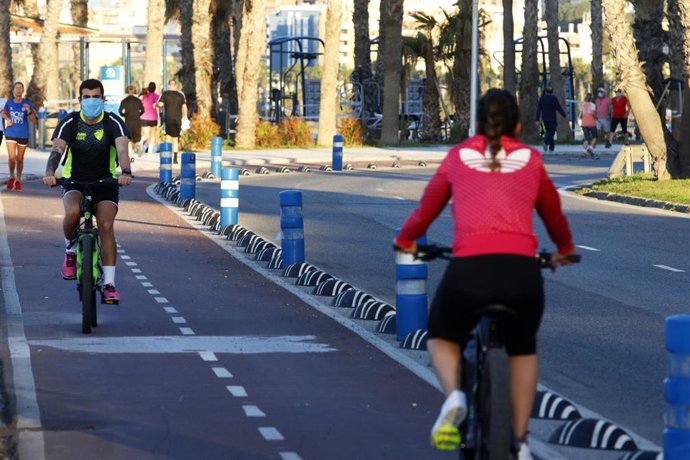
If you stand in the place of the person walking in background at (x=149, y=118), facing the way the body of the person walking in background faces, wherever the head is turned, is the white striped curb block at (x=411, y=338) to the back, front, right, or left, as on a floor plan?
back

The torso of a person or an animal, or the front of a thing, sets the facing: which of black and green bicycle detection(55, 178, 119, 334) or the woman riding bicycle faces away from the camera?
the woman riding bicycle

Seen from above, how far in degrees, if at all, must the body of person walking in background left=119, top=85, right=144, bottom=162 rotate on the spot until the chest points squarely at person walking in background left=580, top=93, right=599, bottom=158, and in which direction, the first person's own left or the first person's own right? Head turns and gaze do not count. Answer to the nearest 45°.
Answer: approximately 90° to the first person's own right

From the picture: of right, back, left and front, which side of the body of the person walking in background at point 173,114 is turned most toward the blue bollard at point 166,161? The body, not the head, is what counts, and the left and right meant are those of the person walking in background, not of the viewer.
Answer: back

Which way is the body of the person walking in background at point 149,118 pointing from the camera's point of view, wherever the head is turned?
away from the camera

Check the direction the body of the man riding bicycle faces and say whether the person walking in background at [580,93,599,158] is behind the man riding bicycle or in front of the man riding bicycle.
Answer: behind

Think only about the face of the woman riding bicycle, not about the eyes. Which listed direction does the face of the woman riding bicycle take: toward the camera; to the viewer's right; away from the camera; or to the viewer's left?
away from the camera

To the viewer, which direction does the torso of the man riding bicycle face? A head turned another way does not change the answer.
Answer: toward the camera

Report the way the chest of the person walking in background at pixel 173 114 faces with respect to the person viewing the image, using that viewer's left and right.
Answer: facing away from the viewer

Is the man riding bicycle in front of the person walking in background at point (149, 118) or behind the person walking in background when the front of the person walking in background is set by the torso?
behind

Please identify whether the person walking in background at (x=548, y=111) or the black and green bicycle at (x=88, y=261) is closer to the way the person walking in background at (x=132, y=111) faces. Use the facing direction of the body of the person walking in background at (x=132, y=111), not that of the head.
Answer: the person walking in background

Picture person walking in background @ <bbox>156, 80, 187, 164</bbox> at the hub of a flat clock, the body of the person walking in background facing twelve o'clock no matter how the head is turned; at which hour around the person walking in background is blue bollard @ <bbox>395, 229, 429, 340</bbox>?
The blue bollard is roughly at 6 o'clock from the person walking in background.

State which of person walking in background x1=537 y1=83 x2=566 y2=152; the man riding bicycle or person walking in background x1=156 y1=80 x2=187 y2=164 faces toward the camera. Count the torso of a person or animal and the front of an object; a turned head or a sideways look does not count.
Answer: the man riding bicycle

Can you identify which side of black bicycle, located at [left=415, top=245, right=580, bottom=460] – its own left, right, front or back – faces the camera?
back
